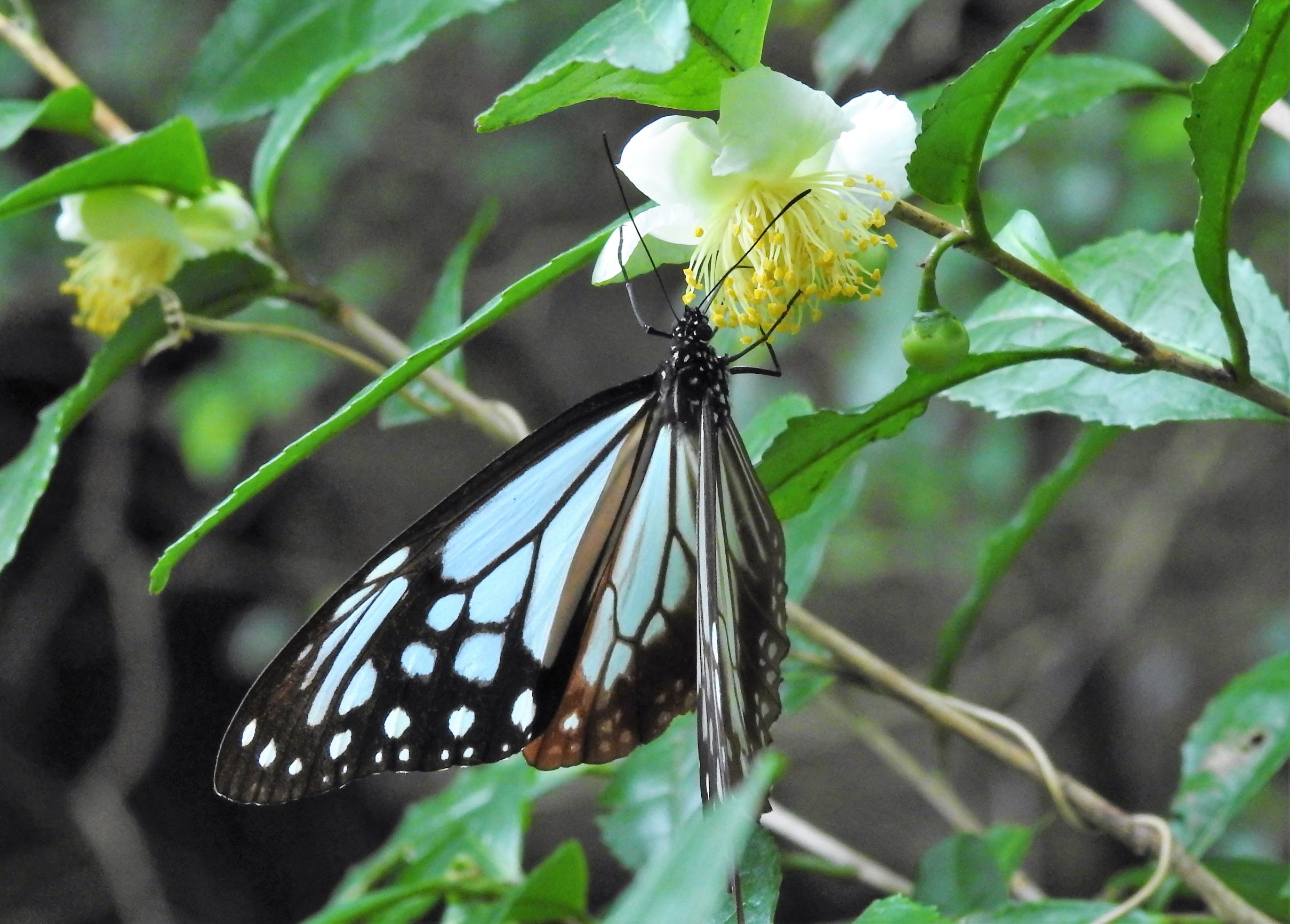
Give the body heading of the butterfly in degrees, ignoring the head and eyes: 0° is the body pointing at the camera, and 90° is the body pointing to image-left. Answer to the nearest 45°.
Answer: approximately 180°

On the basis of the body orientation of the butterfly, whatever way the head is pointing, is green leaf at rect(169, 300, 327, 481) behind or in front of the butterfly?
in front
